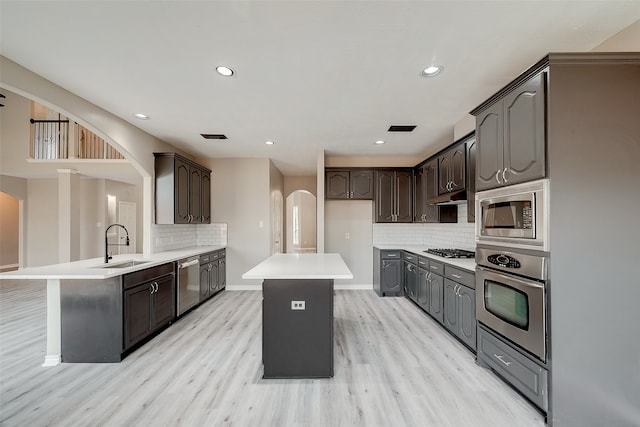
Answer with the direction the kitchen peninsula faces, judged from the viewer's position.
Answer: facing the viewer and to the right of the viewer

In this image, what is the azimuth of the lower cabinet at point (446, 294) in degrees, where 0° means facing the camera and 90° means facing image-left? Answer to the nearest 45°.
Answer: approximately 45°

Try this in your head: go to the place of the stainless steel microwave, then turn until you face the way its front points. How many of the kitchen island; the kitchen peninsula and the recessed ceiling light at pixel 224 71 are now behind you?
0

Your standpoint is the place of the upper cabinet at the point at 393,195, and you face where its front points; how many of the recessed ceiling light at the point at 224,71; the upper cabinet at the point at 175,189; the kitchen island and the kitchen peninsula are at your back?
0

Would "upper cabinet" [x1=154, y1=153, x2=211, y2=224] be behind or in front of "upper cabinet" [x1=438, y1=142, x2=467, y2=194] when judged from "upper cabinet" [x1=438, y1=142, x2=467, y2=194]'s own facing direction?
in front

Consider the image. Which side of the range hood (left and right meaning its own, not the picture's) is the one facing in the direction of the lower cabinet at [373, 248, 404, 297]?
right

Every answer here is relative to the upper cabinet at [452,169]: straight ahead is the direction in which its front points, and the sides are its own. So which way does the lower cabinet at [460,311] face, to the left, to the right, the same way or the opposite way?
the same way

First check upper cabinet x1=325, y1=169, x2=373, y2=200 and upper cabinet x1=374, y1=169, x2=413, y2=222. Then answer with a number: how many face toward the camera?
2

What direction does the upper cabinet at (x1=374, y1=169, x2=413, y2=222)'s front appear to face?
toward the camera

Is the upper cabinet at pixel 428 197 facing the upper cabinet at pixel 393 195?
no

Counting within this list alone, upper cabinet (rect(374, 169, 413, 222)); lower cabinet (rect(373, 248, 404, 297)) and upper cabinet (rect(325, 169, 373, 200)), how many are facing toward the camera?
3

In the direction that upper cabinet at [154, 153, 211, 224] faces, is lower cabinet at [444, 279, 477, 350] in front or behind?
in front

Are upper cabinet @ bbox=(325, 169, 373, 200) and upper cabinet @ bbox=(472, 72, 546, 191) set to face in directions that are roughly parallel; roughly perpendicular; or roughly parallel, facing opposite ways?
roughly perpendicular

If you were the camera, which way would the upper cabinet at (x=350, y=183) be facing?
facing the viewer
